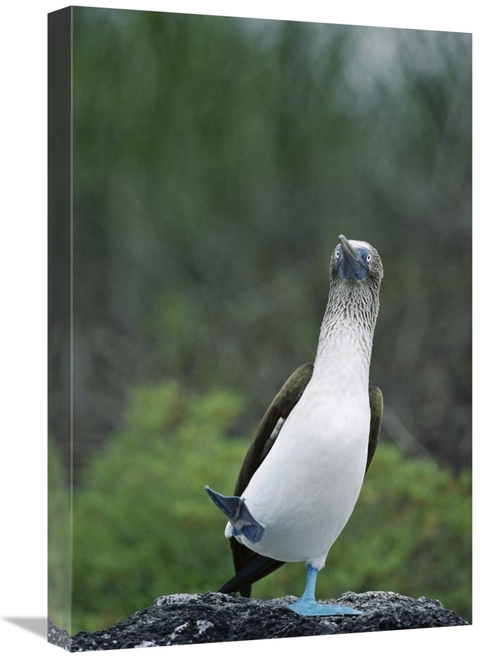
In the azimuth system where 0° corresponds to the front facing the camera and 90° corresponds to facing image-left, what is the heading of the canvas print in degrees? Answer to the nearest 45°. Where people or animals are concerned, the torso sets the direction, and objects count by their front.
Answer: approximately 315°
